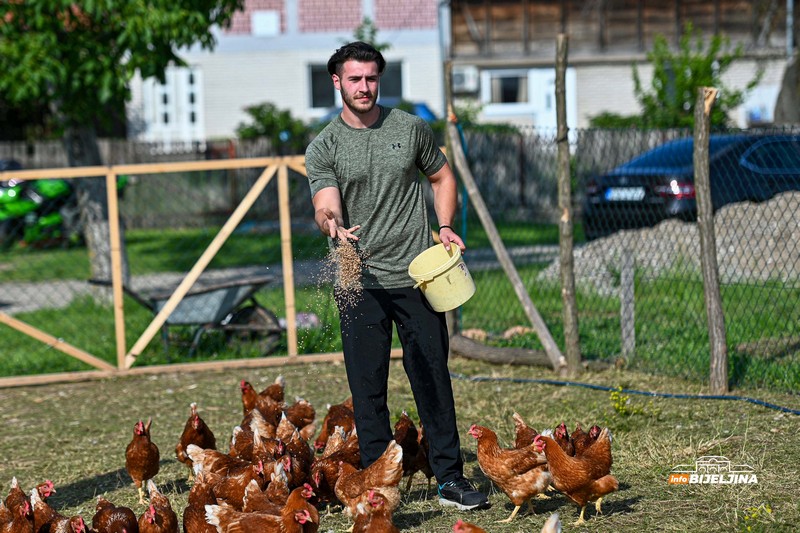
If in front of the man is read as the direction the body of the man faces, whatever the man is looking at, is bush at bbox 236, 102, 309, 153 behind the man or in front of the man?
behind

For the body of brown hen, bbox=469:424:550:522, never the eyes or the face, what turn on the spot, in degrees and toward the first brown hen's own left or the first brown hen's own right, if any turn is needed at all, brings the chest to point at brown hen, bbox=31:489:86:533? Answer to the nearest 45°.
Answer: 0° — it already faces it

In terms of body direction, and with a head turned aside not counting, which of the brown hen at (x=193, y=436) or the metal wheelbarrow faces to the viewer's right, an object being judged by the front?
the metal wheelbarrow

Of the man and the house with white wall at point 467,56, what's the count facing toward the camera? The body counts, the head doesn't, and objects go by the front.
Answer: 2

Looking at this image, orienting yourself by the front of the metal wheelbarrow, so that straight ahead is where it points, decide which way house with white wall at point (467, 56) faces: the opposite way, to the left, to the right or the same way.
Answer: to the right

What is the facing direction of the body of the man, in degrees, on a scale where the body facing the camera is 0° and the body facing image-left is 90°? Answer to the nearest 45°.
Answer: approximately 0°

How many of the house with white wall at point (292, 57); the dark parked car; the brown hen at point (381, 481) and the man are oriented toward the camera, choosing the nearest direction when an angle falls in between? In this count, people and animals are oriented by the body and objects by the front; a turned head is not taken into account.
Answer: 2

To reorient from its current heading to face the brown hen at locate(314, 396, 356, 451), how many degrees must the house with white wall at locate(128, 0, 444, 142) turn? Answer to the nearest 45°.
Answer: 0° — it already faces it

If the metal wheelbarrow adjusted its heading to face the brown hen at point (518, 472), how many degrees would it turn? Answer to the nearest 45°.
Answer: approximately 90° to its right

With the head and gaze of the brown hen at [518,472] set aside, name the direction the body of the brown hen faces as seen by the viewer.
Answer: to the viewer's left
